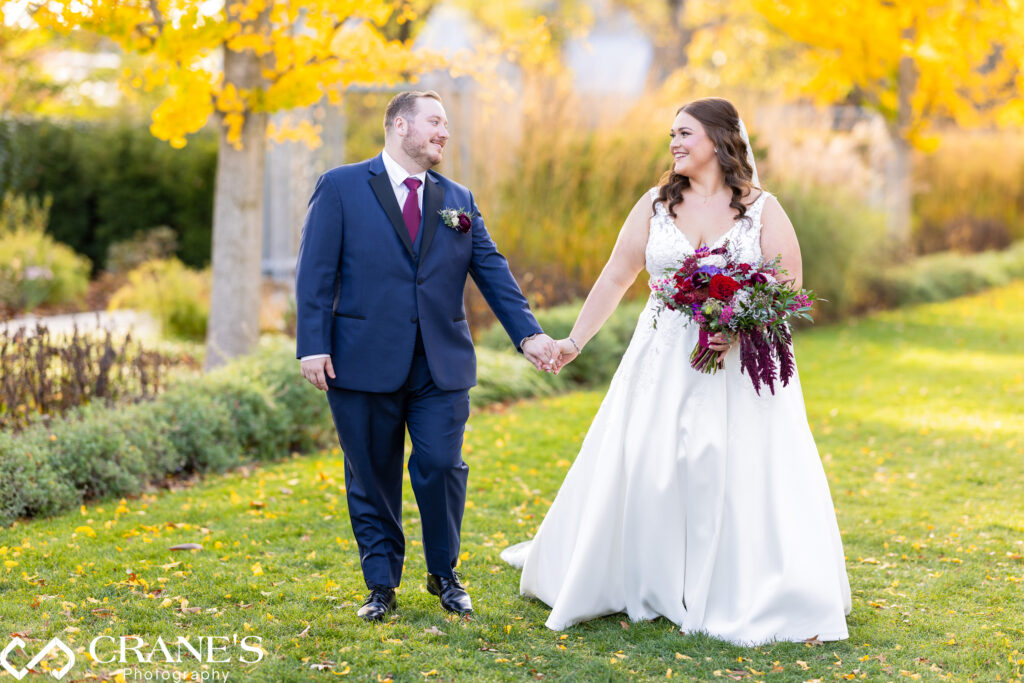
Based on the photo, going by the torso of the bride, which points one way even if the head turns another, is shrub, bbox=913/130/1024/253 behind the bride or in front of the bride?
behind

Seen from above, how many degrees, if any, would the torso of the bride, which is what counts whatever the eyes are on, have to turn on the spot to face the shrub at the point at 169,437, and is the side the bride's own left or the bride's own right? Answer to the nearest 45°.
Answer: approximately 135° to the bride's own right

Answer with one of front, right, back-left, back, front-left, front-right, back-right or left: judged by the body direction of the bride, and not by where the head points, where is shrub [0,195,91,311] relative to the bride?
back-right

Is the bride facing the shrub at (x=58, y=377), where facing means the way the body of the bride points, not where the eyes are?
no

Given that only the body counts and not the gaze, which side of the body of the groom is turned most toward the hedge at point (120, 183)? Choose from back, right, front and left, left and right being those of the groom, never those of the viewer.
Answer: back

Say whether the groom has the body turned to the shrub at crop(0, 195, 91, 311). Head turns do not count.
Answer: no

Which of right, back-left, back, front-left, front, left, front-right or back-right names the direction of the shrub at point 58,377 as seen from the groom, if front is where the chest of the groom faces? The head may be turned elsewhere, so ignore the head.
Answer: back-right

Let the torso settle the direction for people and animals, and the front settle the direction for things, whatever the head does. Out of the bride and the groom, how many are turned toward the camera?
2

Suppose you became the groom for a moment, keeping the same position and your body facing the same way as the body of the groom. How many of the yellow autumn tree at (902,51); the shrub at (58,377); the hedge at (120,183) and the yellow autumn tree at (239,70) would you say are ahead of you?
0

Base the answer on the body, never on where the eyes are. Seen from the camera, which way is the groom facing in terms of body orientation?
toward the camera

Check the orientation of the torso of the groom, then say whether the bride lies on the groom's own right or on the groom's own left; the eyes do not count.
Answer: on the groom's own left

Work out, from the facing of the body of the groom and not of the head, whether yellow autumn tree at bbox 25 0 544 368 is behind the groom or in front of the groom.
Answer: behind

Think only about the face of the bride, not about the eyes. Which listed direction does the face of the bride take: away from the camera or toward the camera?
toward the camera

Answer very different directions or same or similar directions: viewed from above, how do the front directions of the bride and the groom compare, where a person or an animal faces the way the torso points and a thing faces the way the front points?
same or similar directions

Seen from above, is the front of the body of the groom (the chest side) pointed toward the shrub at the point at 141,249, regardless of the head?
no
